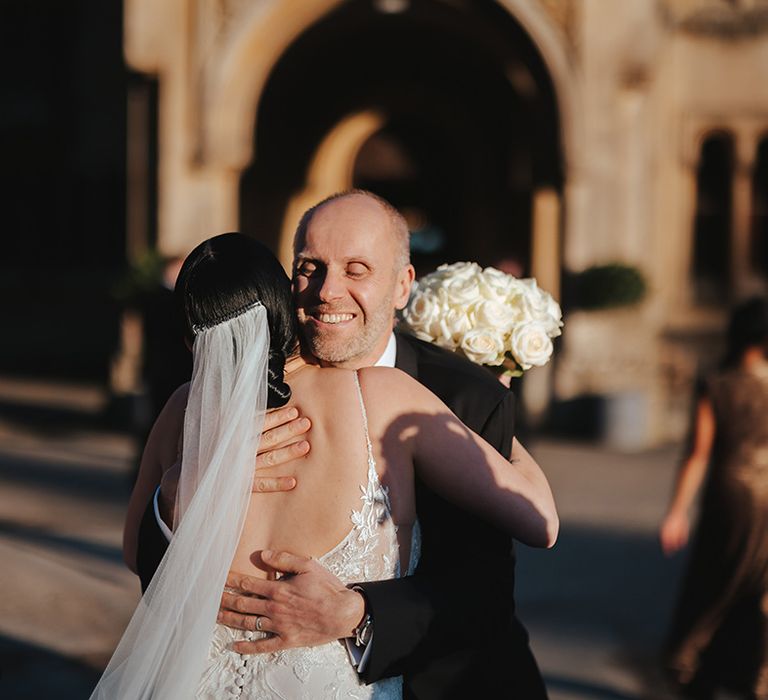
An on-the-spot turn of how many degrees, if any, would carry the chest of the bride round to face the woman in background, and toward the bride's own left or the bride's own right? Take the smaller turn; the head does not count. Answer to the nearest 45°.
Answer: approximately 45° to the bride's own right

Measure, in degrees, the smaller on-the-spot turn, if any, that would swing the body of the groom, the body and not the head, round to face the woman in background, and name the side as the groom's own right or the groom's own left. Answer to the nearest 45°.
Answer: approximately 180°

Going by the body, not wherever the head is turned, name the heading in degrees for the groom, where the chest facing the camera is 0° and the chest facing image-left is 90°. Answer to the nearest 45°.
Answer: approximately 45°

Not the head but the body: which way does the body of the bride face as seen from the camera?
away from the camera
